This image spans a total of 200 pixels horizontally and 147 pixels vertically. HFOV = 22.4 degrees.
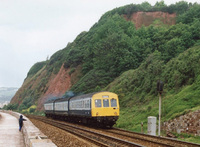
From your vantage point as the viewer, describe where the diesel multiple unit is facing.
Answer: facing the viewer and to the right of the viewer
